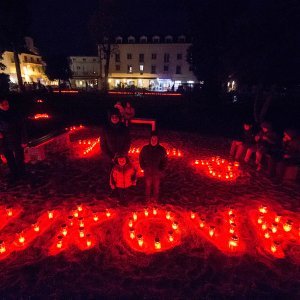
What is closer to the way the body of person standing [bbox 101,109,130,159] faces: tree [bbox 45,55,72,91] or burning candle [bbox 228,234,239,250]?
the burning candle

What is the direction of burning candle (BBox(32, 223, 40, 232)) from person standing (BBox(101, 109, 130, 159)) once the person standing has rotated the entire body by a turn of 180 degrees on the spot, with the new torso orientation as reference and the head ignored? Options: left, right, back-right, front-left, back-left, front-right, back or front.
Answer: back-left

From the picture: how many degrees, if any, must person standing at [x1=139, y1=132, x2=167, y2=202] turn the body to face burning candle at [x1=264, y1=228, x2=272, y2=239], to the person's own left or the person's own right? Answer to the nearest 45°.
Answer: approximately 45° to the person's own left

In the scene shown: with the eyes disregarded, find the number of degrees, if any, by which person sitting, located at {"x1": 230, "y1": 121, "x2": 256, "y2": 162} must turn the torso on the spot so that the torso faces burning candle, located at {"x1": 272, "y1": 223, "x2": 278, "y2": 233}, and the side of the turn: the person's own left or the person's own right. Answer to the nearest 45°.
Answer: approximately 45° to the person's own left

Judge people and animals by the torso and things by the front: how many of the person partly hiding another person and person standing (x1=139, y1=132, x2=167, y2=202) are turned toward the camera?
2

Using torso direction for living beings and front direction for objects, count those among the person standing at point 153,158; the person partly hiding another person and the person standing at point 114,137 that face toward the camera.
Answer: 3

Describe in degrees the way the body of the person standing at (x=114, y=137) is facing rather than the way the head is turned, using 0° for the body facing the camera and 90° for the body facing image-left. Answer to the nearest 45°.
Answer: approximately 0°

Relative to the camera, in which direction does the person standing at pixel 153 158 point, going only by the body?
toward the camera

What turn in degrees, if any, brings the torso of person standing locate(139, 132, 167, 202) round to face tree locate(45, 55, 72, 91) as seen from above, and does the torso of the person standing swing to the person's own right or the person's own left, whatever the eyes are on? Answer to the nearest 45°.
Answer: approximately 135° to the person's own right

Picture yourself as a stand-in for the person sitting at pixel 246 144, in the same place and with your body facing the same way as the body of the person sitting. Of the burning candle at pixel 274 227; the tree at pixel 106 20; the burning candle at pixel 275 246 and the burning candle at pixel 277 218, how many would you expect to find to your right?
1

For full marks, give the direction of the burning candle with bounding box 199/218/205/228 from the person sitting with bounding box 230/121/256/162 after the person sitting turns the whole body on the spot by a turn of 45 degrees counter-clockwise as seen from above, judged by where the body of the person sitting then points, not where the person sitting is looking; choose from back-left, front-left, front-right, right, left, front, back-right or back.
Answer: front

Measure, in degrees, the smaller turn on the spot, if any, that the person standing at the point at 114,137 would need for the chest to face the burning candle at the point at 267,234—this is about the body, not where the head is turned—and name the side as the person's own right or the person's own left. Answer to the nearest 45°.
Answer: approximately 45° to the person's own left

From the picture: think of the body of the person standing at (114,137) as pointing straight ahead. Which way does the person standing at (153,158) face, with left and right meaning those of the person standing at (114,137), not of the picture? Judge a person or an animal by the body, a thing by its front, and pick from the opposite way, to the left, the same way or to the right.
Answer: the same way

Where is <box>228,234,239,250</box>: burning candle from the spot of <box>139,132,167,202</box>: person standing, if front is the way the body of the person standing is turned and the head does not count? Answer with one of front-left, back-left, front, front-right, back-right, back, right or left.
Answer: front-left

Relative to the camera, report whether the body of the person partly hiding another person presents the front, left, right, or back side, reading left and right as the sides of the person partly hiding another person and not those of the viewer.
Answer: front

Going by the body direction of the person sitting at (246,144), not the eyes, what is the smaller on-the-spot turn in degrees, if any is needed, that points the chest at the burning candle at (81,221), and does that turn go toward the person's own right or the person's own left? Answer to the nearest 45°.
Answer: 0° — they already face it

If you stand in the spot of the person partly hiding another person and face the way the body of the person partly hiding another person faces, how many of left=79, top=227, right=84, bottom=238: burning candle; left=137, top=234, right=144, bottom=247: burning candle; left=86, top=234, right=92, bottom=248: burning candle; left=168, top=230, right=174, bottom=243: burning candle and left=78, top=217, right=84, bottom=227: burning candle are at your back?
0
